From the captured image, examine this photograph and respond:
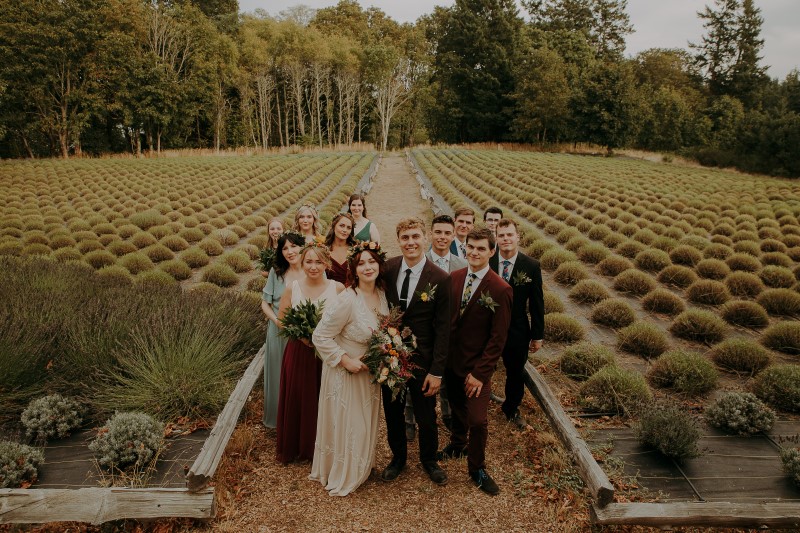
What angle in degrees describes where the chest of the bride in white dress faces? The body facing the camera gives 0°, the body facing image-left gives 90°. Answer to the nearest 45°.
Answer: approximately 315°

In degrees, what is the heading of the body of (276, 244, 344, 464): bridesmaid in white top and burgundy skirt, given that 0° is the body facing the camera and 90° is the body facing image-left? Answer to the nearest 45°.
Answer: approximately 0°

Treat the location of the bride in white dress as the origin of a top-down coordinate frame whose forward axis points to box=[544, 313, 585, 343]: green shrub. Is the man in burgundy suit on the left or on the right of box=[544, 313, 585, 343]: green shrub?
right

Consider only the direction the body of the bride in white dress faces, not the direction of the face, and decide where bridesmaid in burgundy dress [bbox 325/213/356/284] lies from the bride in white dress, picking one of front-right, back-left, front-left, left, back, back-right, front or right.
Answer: back-left

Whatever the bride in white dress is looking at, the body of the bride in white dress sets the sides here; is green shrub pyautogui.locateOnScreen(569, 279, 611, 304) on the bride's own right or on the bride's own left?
on the bride's own left
